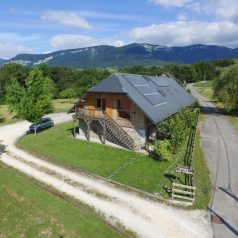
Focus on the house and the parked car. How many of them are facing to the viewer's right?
0

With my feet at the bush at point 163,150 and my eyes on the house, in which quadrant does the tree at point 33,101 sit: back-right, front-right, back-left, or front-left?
front-left

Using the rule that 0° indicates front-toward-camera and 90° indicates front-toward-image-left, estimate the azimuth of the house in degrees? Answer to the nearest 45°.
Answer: approximately 45°

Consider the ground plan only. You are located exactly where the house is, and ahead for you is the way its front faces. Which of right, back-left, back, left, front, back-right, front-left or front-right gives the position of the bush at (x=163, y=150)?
left

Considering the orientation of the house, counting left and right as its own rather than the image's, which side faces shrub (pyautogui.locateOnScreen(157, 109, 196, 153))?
left

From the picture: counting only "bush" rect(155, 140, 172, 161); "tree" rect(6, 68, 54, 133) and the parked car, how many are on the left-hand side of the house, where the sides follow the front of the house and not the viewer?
1

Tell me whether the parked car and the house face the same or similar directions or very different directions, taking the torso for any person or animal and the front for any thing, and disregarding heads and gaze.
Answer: same or similar directions

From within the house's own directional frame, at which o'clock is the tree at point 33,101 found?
The tree is roughly at 2 o'clock from the house.

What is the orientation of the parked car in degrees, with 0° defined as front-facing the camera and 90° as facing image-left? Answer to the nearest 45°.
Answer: approximately 45°
